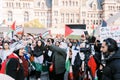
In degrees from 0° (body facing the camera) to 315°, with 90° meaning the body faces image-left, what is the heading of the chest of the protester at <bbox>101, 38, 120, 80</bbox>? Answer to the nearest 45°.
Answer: approximately 90°
